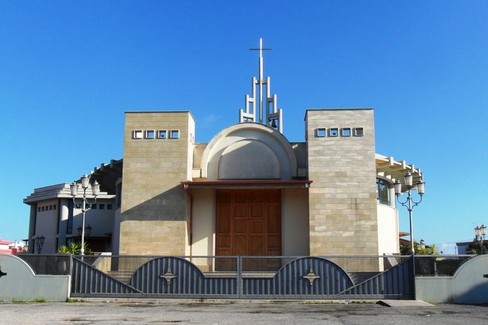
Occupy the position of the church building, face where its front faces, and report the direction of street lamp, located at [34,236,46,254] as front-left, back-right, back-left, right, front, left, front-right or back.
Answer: back-right

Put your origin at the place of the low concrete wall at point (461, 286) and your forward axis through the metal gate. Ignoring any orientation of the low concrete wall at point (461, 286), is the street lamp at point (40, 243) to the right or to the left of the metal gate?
right

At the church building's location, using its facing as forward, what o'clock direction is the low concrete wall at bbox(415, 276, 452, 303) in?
The low concrete wall is roughly at 11 o'clock from the church building.

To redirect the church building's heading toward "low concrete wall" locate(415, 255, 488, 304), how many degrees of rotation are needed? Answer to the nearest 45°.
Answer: approximately 45° to its left

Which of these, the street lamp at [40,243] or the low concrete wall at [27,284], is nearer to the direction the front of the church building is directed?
the low concrete wall

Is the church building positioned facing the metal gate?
yes

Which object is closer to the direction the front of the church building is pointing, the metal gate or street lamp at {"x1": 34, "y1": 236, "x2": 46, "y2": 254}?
the metal gate

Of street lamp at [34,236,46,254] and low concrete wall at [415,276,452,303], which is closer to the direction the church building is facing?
the low concrete wall

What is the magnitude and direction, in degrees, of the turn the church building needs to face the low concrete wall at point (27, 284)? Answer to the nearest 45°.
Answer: approximately 45° to its right

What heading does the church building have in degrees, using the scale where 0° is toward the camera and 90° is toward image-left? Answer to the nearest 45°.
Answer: approximately 0°
